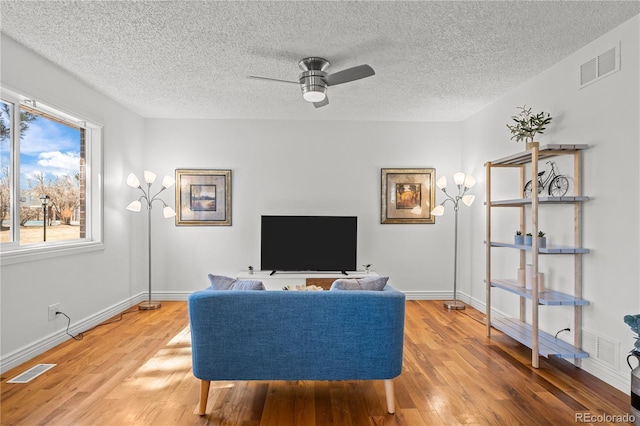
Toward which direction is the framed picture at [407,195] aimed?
toward the camera

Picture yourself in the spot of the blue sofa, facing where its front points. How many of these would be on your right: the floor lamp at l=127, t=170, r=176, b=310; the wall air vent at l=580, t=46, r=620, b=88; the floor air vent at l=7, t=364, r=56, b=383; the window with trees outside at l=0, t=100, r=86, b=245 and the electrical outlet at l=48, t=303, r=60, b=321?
1

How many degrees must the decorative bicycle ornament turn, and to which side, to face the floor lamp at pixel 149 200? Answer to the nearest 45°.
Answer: approximately 135° to its right

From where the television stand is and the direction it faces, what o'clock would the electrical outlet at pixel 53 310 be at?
The electrical outlet is roughly at 2 o'clock from the television stand.

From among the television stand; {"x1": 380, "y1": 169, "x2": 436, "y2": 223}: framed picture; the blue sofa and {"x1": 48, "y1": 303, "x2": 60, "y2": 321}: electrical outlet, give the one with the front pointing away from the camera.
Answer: the blue sofa

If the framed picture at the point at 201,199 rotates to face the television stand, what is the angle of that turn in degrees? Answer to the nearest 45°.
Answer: approximately 45° to its left

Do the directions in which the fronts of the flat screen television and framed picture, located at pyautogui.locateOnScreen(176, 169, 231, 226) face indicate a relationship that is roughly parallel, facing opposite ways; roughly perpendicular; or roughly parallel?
roughly parallel

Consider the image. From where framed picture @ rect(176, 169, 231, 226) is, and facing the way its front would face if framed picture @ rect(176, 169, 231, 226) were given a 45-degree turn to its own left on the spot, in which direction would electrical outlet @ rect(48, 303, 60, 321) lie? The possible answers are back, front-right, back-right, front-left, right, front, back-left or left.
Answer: right

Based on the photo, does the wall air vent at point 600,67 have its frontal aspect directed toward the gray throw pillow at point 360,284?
yes

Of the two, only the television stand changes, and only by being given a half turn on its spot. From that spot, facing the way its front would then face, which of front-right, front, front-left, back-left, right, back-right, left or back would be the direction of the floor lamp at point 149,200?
left

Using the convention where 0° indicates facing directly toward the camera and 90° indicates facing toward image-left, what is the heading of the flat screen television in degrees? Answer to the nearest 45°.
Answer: approximately 0°

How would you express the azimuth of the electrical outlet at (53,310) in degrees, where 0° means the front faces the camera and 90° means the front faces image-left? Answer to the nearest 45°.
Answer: approximately 315°

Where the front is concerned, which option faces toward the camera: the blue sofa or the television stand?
the television stand

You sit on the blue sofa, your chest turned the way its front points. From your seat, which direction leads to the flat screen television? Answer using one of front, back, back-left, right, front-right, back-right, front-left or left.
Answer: front

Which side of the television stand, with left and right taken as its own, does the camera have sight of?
front

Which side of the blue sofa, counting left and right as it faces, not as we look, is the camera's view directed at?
back

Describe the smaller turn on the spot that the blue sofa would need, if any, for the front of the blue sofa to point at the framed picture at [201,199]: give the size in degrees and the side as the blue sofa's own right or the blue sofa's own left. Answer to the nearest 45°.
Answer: approximately 45° to the blue sofa's own left
